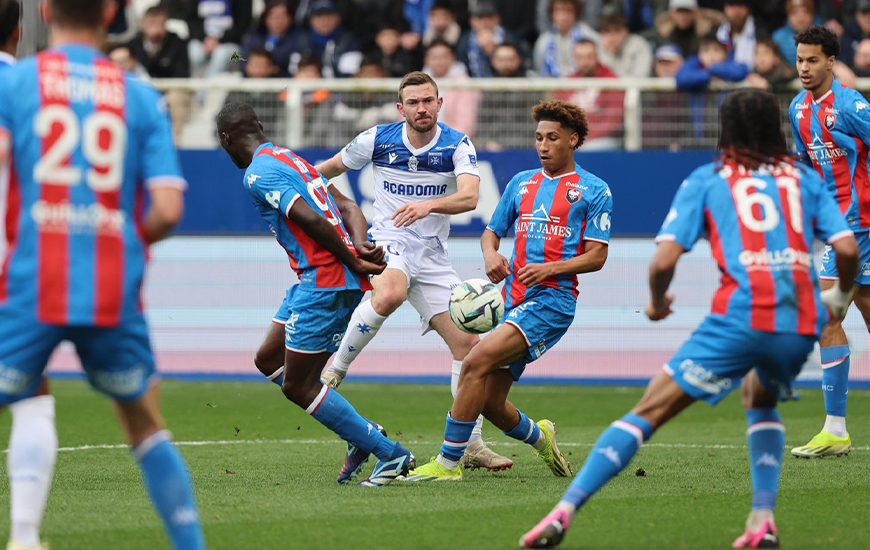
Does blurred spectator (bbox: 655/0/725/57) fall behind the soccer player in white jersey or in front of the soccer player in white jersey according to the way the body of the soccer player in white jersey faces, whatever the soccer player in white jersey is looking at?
behind

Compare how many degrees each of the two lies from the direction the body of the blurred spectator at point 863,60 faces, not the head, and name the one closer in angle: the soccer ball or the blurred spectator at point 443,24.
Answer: the soccer ball

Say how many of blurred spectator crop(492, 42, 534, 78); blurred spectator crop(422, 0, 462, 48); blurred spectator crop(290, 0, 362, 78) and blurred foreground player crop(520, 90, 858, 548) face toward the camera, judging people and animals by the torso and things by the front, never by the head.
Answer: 3

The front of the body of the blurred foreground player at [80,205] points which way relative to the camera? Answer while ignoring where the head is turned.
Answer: away from the camera

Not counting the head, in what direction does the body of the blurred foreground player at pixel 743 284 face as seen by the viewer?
away from the camera

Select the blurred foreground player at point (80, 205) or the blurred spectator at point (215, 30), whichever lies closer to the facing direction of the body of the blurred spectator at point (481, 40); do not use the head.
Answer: the blurred foreground player

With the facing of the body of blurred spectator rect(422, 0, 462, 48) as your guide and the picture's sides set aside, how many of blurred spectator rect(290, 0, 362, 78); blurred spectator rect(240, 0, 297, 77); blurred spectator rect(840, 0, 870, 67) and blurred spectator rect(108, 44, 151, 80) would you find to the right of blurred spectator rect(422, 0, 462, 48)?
3

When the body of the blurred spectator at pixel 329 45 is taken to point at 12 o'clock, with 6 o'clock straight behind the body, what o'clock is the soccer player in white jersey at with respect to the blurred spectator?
The soccer player in white jersey is roughly at 12 o'clock from the blurred spectator.

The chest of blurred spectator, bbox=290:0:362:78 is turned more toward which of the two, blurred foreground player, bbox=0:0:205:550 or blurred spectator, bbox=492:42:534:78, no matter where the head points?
the blurred foreground player

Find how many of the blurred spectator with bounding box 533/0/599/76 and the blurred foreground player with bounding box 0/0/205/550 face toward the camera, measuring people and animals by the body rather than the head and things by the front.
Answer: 1

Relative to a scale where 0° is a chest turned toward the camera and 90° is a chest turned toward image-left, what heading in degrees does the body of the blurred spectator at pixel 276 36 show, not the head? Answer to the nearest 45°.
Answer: approximately 0°

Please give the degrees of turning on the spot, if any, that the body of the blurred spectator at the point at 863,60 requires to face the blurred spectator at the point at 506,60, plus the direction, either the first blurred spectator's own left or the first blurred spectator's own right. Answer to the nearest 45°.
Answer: approximately 90° to the first blurred spectator's own right
